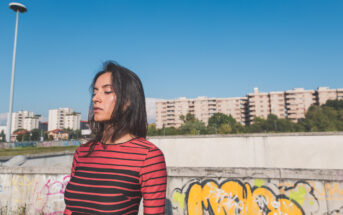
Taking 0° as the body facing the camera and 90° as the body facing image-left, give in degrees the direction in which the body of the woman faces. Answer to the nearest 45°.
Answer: approximately 45°

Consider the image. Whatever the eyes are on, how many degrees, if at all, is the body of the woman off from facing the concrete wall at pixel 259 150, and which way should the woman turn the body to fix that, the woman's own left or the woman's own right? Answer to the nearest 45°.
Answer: approximately 180°
